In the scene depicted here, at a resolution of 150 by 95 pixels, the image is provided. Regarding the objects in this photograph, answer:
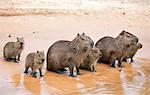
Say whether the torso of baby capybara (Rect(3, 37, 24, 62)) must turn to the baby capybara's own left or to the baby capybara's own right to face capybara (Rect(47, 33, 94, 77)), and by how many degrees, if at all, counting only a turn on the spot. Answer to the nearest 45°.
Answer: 0° — it already faces it

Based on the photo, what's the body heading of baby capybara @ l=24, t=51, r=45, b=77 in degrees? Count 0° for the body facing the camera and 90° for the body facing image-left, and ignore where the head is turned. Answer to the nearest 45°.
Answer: approximately 315°

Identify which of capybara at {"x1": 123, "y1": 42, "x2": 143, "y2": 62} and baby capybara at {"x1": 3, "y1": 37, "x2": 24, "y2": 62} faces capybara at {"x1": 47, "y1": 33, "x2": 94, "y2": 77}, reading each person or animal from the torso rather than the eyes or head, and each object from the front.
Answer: the baby capybara

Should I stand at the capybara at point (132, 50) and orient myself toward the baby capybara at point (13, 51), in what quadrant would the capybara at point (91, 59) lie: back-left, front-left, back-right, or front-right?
front-left

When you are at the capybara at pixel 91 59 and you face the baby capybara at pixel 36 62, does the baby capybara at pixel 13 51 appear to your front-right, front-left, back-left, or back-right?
front-right

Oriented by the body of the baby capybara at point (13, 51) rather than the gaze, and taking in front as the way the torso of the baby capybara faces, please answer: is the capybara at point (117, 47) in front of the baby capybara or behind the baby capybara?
in front

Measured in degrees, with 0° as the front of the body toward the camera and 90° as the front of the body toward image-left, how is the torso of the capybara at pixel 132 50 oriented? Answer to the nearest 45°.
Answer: approximately 270°
